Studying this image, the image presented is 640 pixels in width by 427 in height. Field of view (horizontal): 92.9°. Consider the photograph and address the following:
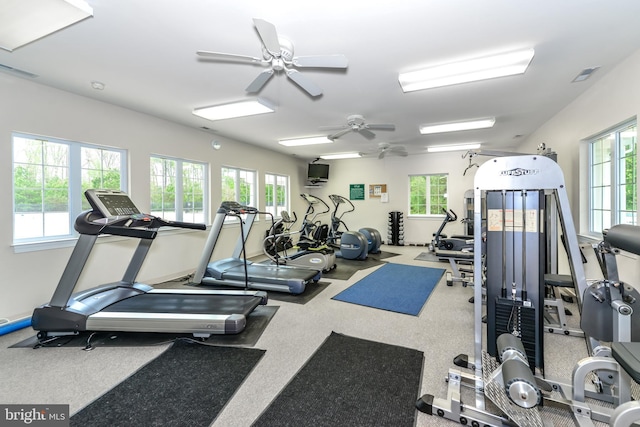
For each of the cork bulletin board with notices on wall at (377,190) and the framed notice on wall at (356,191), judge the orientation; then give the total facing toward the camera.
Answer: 2

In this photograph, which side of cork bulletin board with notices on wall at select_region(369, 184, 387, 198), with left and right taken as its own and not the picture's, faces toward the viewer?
front

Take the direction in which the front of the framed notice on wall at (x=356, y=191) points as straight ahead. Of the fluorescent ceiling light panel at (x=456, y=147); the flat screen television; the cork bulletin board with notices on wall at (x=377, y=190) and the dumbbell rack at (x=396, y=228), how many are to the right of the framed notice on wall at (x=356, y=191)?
1

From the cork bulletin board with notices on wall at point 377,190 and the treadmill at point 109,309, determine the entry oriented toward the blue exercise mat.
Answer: the cork bulletin board with notices on wall

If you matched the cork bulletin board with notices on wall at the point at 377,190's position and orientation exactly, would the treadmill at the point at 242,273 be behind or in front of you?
in front

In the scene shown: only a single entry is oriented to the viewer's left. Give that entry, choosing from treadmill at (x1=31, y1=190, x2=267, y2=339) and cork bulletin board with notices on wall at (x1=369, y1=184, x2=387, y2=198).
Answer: the treadmill

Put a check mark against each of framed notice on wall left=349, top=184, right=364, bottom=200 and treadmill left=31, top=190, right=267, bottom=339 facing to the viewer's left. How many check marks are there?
1

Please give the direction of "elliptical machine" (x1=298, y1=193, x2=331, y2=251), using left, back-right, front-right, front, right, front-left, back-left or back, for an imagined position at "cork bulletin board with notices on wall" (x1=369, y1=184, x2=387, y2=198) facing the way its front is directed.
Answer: front-right

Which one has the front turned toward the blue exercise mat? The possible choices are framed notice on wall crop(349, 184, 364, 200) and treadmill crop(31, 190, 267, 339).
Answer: the framed notice on wall

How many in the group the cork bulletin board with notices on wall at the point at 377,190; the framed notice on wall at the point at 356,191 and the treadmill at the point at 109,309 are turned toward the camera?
2

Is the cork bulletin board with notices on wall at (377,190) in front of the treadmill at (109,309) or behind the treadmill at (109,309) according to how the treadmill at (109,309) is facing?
behind

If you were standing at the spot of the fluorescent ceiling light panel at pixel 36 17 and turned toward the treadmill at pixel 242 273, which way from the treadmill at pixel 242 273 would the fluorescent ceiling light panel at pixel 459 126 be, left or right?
right

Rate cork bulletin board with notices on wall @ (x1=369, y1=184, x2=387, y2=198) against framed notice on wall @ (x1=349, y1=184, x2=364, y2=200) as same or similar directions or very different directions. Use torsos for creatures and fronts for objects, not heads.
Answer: same or similar directions

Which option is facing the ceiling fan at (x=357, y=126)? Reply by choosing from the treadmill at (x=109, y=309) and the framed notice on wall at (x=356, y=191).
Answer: the framed notice on wall

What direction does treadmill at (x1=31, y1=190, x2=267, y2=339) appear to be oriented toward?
to the viewer's left
